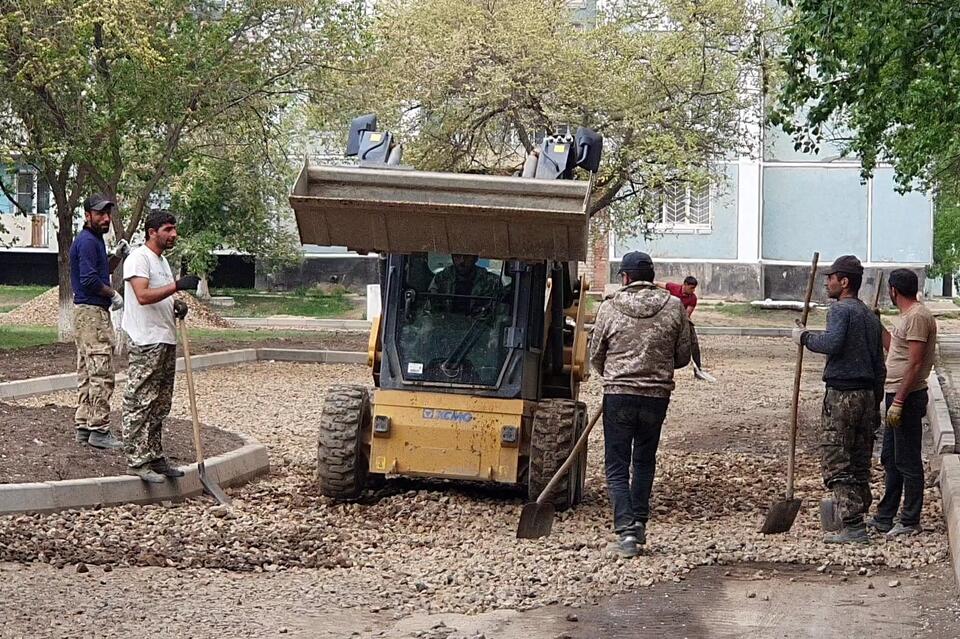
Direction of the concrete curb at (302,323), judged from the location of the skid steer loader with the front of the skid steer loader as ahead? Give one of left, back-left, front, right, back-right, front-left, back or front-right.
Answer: back

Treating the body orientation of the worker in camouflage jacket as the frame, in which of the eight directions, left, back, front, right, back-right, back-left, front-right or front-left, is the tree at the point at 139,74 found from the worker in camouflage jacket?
front-left

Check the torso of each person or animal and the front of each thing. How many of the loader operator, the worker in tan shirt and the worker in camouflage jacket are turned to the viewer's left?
1

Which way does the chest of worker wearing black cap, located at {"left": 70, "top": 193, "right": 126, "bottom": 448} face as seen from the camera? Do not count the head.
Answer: to the viewer's right

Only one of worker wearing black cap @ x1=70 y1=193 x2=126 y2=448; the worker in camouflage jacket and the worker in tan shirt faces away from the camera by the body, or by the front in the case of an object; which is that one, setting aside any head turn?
the worker in camouflage jacket

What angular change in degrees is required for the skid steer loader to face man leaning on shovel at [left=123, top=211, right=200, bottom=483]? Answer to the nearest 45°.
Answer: approximately 90° to its right

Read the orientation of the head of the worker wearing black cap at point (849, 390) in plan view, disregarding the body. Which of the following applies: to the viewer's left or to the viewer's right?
to the viewer's left

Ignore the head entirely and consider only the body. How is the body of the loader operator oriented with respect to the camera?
toward the camera

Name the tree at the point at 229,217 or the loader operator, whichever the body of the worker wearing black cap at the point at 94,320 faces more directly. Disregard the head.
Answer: the loader operator

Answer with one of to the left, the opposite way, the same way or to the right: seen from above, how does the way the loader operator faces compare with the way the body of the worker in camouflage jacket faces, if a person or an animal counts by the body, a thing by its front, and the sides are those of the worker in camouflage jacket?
the opposite way

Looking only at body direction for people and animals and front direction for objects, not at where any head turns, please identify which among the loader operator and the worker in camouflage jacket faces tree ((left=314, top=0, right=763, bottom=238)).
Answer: the worker in camouflage jacket

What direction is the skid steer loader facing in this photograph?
toward the camera

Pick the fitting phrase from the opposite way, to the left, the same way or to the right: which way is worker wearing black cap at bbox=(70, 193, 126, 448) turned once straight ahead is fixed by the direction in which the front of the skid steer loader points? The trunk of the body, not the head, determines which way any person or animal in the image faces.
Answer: to the left

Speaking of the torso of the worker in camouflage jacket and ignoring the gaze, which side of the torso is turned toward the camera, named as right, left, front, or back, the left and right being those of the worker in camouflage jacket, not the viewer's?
back

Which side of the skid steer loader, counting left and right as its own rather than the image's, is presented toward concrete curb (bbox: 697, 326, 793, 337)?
back

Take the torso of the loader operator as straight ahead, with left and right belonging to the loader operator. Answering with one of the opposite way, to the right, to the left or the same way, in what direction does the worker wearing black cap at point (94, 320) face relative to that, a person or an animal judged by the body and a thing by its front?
to the left

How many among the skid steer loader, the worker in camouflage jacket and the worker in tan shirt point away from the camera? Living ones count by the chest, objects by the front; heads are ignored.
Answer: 1

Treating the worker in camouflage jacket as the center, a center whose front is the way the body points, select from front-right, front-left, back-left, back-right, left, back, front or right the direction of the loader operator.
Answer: front-left
